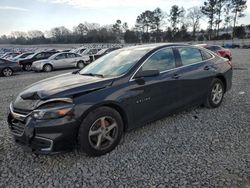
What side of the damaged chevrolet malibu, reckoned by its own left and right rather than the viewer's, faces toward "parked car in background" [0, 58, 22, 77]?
right

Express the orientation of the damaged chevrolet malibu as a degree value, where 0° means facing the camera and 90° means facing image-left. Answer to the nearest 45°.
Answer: approximately 45°

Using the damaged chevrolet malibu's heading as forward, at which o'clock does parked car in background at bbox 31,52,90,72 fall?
The parked car in background is roughly at 4 o'clock from the damaged chevrolet malibu.
